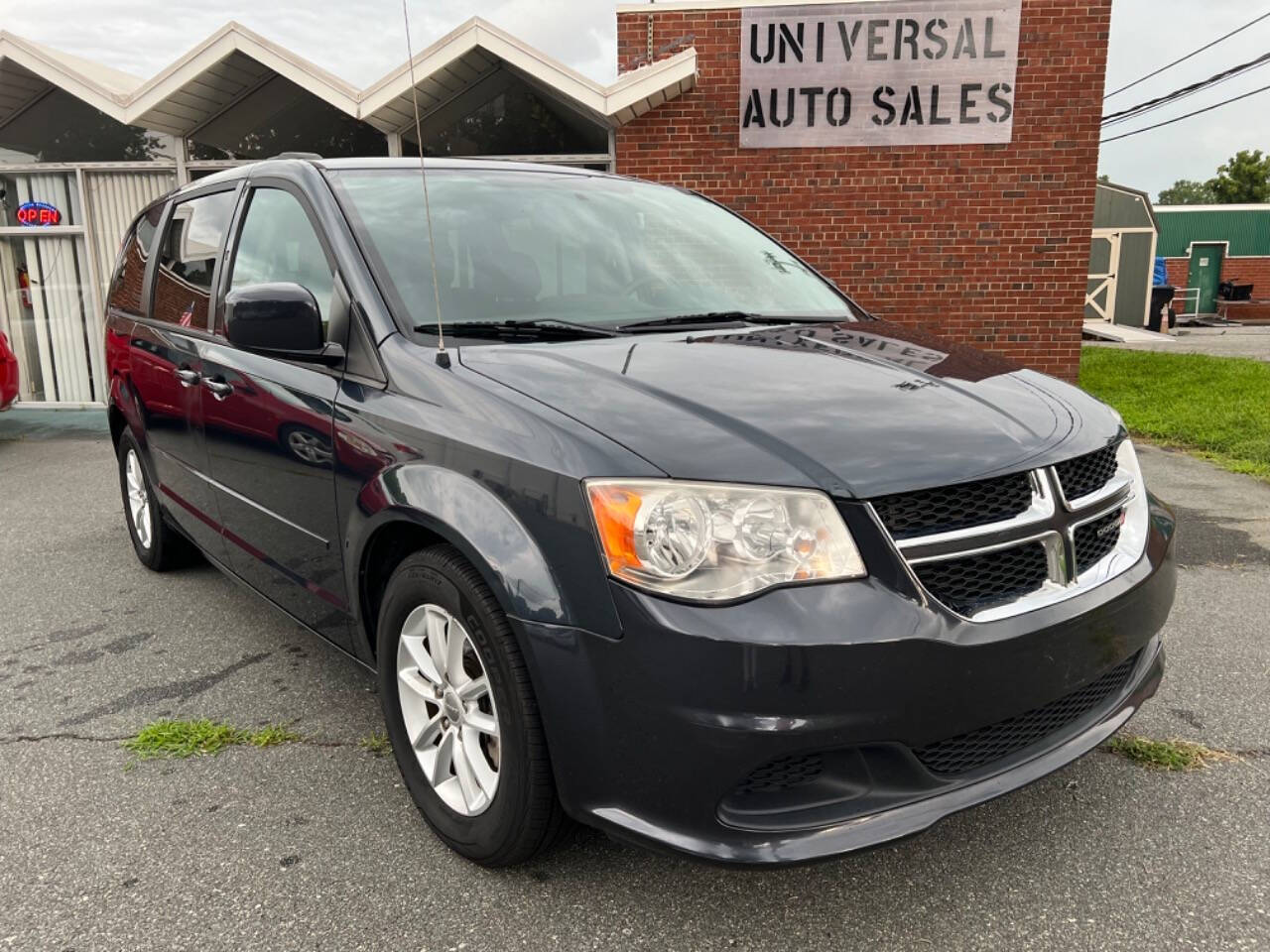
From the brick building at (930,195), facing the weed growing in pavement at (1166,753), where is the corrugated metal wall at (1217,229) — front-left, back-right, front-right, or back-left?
back-left

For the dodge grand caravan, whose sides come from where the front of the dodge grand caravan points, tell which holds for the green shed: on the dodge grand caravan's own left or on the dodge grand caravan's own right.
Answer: on the dodge grand caravan's own left

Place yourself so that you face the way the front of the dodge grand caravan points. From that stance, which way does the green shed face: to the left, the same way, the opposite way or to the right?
to the right

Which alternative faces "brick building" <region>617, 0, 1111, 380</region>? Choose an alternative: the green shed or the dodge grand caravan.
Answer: the green shed

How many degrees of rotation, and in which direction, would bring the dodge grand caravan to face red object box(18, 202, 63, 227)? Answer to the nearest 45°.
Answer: approximately 180°

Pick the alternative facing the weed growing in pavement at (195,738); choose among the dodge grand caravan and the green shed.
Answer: the green shed

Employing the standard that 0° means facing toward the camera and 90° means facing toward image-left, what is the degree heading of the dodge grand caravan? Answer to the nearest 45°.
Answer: approximately 315°

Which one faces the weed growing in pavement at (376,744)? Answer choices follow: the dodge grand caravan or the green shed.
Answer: the green shed

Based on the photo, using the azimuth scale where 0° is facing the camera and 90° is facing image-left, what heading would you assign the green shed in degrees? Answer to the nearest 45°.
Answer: approximately 0°
